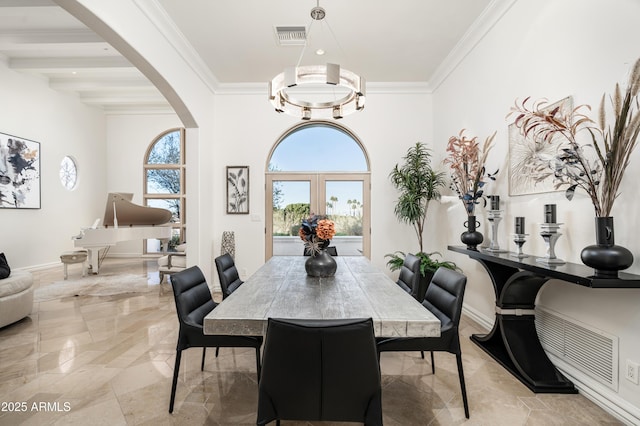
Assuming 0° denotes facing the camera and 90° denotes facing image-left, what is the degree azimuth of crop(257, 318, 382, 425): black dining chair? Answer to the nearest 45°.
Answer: approximately 180°

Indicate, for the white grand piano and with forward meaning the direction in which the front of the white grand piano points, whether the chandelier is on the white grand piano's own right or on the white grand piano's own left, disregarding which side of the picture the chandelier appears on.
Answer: on the white grand piano's own left

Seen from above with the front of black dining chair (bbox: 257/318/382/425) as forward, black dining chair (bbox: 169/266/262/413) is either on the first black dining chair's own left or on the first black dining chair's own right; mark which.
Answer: on the first black dining chair's own left

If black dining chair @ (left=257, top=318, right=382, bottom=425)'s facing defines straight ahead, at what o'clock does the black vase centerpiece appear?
The black vase centerpiece is roughly at 12 o'clock from the black dining chair.

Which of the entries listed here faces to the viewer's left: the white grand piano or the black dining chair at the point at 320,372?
the white grand piano

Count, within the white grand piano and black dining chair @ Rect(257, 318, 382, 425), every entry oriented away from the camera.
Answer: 1

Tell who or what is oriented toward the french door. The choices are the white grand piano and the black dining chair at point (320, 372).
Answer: the black dining chair

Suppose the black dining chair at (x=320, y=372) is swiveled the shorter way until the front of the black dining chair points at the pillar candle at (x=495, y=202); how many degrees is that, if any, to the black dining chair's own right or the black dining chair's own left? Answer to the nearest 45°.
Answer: approximately 45° to the black dining chair's own right

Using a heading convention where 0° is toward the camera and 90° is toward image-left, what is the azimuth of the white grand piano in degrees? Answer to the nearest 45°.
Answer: approximately 90°

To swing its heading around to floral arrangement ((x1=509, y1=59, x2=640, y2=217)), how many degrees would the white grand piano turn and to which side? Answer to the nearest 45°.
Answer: approximately 90° to its left
